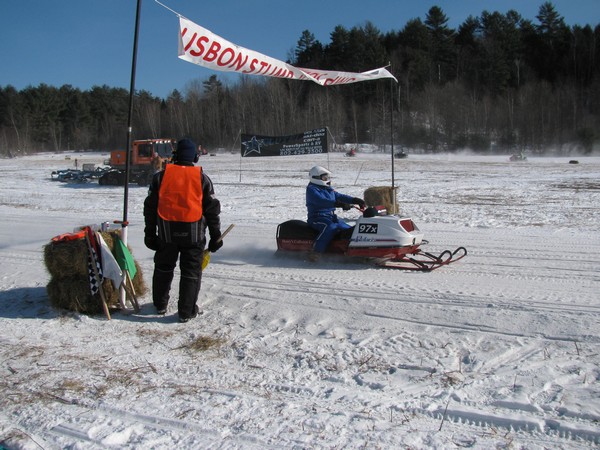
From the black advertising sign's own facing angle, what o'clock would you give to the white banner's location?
The white banner is roughly at 12 o'clock from the black advertising sign.

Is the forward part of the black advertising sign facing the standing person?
yes

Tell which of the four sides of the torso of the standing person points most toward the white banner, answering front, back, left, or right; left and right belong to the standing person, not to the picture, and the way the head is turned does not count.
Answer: front

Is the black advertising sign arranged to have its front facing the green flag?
yes

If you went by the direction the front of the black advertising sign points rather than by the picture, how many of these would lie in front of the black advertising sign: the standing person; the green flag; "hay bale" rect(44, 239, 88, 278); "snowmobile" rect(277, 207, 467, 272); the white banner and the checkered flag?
6

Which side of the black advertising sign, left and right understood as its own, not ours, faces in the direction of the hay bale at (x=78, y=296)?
front

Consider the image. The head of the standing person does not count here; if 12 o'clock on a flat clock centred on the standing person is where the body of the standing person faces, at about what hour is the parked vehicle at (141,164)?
The parked vehicle is roughly at 12 o'clock from the standing person.

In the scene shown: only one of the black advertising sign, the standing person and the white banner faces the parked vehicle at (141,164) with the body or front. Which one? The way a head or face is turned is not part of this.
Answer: the standing person

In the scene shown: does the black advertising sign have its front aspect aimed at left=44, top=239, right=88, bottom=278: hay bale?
yes

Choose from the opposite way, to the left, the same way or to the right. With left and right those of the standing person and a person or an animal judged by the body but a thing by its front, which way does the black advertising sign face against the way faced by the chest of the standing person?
the opposite way

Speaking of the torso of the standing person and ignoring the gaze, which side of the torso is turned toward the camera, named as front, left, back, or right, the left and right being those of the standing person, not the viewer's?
back

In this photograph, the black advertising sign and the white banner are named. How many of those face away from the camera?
0

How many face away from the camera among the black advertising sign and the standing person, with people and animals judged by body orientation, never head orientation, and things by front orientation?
1

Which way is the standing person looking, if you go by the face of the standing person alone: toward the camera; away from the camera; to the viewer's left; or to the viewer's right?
away from the camera

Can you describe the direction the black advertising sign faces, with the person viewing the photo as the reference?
facing the viewer

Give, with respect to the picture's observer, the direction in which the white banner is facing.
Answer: facing the viewer and to the right of the viewer
